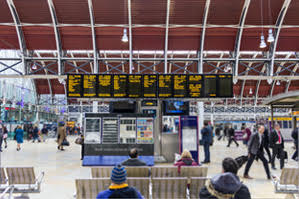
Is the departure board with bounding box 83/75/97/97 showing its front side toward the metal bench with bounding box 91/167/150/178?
yes

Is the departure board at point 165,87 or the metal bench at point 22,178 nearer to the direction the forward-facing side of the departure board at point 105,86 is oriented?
the metal bench

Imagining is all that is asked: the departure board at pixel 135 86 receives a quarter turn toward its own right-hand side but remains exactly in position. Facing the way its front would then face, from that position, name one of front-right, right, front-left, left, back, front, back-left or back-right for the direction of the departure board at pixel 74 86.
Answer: front

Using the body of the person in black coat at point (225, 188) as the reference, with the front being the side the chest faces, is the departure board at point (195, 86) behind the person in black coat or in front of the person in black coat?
in front

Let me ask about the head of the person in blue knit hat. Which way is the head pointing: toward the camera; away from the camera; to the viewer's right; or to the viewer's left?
away from the camera

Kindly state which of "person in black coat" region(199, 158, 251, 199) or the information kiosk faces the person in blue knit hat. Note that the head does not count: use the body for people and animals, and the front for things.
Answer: the information kiosk

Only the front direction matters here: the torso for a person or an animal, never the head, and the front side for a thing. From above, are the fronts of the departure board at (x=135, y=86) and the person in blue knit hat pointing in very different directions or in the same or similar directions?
very different directions

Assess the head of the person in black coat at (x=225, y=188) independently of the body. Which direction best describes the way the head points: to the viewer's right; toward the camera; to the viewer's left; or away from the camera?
away from the camera

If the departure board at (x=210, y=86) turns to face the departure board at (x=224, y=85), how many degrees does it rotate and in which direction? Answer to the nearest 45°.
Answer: approximately 90° to its left

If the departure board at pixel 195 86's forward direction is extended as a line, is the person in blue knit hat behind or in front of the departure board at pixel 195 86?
in front

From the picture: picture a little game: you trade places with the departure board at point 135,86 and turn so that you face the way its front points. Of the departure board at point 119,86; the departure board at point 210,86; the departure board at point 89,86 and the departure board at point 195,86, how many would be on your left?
2

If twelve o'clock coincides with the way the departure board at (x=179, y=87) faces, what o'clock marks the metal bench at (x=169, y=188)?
The metal bench is roughly at 12 o'clock from the departure board.

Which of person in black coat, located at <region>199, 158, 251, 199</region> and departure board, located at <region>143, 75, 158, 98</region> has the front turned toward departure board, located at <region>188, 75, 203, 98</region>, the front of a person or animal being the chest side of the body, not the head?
the person in black coat

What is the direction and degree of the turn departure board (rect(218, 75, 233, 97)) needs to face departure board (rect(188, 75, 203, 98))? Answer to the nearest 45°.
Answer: approximately 90° to its right

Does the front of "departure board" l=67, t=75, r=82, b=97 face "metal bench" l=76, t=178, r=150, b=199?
yes
